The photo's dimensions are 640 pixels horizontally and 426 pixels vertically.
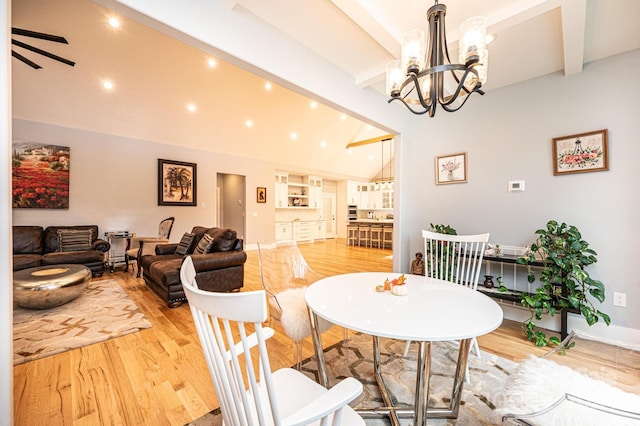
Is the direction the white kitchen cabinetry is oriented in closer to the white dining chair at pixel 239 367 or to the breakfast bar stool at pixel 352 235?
the white dining chair

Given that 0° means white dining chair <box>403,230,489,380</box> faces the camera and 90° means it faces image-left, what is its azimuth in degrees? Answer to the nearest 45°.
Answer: approximately 45°

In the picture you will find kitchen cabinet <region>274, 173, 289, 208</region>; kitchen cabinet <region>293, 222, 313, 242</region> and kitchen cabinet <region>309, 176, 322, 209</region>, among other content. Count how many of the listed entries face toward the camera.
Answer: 3

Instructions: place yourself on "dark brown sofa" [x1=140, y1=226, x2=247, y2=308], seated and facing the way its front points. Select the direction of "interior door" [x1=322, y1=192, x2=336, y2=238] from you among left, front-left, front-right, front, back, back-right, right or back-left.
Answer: back

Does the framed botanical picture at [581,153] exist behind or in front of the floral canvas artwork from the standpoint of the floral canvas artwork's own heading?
in front

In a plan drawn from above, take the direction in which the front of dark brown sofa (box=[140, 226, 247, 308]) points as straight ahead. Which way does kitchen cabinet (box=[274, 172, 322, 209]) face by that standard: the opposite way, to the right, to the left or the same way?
to the left

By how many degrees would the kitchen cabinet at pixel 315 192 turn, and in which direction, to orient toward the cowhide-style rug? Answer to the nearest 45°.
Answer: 0° — it already faces it

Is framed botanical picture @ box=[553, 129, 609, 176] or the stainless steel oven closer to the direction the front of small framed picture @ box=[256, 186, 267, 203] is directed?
the framed botanical picture

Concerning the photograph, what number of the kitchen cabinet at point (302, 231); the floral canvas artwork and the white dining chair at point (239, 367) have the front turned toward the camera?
2

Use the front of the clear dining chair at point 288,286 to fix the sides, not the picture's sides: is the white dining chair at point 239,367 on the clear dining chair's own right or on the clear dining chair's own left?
on the clear dining chair's own right

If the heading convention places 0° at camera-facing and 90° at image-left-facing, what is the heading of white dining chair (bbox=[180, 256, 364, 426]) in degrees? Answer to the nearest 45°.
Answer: approximately 225°
